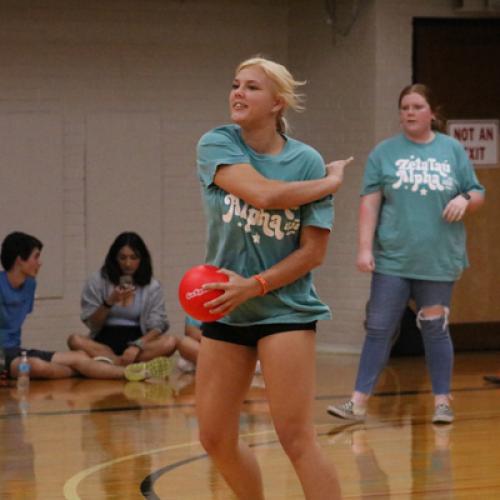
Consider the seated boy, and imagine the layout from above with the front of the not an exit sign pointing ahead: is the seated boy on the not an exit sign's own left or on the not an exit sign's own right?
on the not an exit sign's own right

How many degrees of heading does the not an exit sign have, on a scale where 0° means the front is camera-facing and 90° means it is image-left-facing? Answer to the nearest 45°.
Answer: approximately 0°

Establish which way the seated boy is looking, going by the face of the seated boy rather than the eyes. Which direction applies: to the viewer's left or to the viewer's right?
to the viewer's right

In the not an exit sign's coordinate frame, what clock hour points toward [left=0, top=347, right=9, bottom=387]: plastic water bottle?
The plastic water bottle is roughly at 2 o'clock from the not an exit sign.

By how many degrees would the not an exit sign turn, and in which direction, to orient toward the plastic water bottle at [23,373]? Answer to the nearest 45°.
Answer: approximately 45° to its right

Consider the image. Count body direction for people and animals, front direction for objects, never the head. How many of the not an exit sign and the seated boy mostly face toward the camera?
1

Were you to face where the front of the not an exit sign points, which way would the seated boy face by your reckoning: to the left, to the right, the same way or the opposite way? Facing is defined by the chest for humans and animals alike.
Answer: to the left

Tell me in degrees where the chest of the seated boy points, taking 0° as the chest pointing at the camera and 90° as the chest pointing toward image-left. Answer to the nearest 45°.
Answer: approximately 270°
